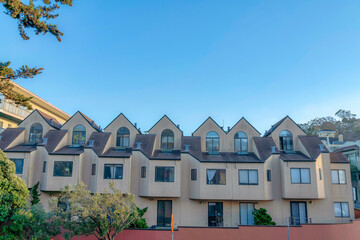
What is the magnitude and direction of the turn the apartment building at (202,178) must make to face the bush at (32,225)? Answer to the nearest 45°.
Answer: approximately 45° to its right

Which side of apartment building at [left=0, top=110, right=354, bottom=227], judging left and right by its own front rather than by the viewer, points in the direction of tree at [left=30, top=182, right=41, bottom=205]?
right

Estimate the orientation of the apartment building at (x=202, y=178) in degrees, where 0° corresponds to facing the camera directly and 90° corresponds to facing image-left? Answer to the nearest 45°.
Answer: approximately 0°

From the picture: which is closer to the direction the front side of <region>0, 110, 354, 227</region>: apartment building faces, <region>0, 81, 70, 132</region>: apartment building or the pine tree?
the pine tree

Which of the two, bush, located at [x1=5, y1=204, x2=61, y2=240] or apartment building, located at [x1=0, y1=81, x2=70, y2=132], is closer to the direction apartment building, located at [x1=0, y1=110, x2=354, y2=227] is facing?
the bush
